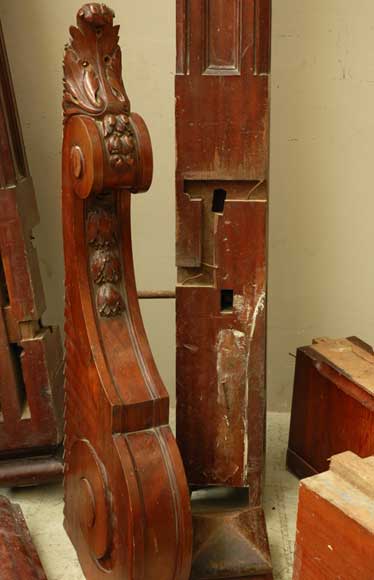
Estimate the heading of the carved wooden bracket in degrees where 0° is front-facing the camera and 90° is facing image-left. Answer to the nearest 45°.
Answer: approximately 315°

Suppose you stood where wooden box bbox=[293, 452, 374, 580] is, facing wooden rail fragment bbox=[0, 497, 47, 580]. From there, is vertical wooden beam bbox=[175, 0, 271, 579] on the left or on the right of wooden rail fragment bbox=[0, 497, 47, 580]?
right

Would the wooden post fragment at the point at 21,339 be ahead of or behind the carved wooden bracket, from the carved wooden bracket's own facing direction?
behind

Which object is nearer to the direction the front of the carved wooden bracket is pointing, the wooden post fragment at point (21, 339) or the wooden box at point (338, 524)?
the wooden box

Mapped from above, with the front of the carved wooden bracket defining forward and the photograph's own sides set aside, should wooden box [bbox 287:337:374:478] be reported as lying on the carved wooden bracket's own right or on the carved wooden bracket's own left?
on the carved wooden bracket's own left
